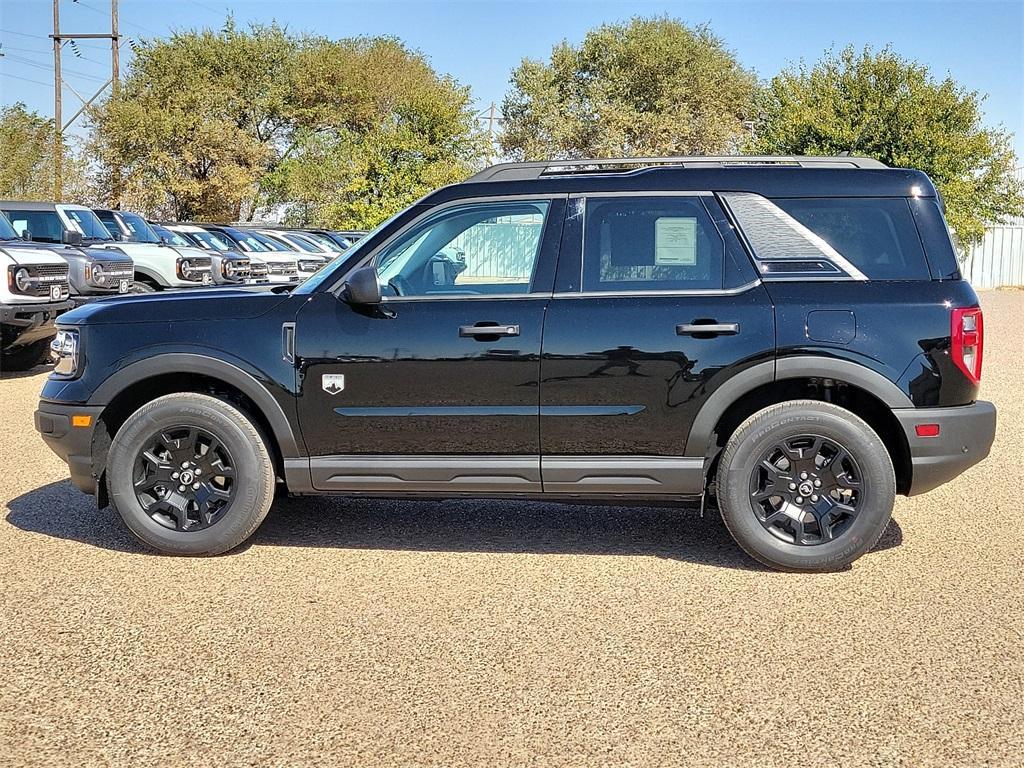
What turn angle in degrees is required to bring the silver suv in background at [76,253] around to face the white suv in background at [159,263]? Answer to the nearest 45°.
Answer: approximately 90° to its left

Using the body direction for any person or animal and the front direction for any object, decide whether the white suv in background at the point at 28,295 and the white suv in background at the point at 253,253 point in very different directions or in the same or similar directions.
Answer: same or similar directions

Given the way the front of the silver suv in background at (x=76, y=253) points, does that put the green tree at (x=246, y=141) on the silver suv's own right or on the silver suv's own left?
on the silver suv's own left

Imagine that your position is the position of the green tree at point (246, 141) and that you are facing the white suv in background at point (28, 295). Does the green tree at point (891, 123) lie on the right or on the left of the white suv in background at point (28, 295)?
left

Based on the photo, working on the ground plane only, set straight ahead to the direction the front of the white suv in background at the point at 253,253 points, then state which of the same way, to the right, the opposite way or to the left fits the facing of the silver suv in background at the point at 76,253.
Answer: the same way

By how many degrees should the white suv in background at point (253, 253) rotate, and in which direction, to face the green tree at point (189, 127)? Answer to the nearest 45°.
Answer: approximately 135° to its left

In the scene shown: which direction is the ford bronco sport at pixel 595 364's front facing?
to the viewer's left

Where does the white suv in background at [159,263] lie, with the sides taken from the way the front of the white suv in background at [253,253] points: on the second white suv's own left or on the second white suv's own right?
on the second white suv's own right

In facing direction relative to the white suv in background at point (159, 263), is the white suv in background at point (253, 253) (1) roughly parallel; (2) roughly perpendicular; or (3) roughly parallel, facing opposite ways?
roughly parallel

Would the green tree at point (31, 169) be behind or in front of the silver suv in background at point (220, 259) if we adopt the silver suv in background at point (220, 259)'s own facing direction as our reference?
behind

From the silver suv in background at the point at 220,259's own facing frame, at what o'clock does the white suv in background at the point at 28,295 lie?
The white suv in background is roughly at 2 o'clock from the silver suv in background.

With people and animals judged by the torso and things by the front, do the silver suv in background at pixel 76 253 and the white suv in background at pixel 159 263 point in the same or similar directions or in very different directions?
same or similar directions

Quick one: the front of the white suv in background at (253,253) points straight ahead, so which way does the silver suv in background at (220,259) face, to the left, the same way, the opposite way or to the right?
the same way

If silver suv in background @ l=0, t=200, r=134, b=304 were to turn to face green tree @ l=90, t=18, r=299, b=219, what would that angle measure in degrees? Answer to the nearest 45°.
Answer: approximately 135° to its left

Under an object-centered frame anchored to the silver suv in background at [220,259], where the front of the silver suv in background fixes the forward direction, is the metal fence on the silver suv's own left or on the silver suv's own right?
on the silver suv's own left
